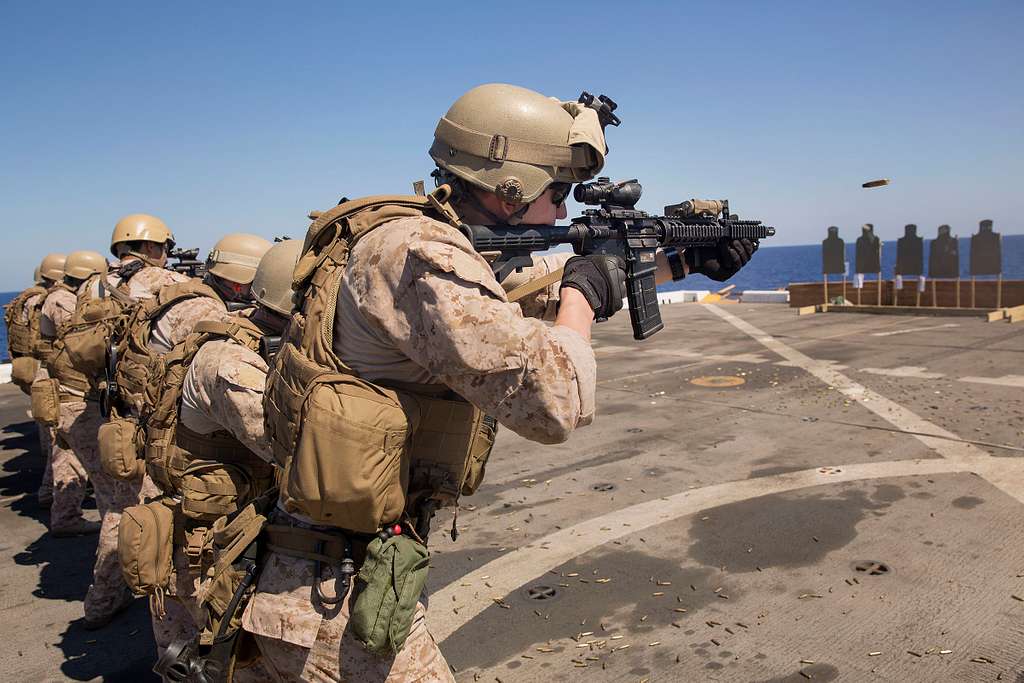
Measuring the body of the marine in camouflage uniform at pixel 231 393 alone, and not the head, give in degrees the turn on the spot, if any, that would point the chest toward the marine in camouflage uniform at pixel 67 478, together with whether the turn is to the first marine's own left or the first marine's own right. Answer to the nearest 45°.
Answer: approximately 90° to the first marine's own left

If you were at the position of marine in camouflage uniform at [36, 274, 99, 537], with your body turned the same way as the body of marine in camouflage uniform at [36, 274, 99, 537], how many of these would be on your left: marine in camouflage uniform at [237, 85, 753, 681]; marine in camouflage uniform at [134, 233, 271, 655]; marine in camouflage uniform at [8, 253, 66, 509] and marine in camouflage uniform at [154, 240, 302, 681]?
1

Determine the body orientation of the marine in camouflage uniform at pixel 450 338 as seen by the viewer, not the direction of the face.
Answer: to the viewer's right

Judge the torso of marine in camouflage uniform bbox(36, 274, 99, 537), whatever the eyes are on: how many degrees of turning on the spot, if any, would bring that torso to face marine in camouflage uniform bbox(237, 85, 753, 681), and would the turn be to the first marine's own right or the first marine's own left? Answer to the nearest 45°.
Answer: approximately 90° to the first marine's own right

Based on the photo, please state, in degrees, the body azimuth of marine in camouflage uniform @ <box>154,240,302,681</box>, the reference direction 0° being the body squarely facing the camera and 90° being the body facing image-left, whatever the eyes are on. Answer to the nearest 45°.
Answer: approximately 270°

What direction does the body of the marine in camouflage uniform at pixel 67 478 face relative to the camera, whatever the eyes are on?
to the viewer's right

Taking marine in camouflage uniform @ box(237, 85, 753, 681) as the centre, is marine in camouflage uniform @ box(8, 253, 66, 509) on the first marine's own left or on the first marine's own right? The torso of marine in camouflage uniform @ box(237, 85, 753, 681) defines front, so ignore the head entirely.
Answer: on the first marine's own left

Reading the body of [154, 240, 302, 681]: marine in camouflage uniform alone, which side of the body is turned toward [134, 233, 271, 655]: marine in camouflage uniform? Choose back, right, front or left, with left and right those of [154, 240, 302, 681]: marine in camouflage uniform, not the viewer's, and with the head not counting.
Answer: left

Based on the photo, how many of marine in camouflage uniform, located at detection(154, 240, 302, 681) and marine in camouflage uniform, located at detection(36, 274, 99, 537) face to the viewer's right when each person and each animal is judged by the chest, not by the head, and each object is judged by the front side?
2

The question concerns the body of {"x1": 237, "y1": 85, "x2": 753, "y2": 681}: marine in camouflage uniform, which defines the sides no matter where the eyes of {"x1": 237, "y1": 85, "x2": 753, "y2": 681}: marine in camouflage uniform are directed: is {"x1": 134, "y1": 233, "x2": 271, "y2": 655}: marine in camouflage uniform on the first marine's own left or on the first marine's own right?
on the first marine's own left

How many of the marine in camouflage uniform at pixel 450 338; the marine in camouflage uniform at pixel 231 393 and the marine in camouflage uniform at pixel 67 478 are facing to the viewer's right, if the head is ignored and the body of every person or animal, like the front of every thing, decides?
3

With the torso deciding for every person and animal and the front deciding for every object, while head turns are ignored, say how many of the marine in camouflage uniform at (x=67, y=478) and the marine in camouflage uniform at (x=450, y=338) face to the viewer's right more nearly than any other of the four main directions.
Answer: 2
